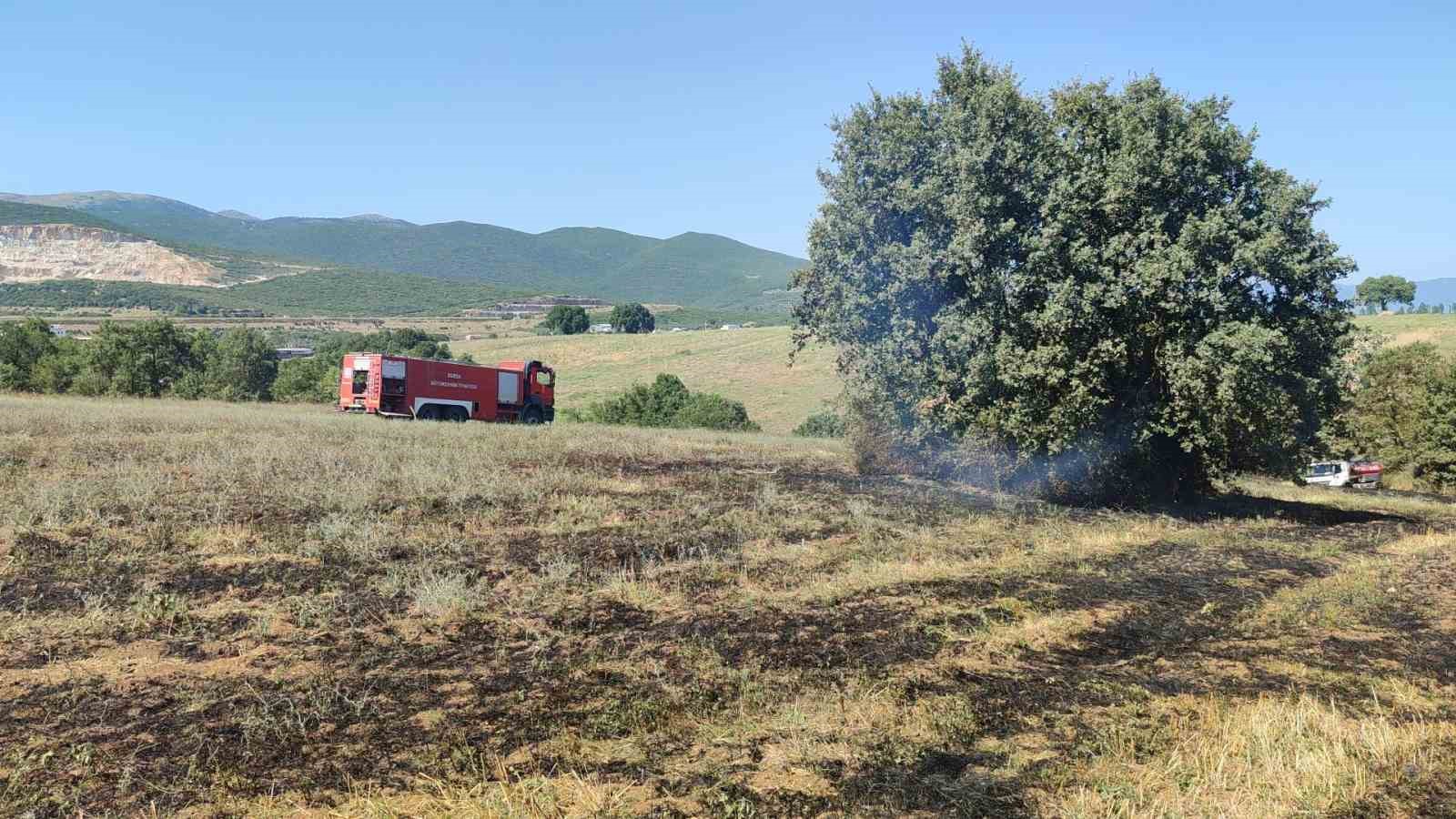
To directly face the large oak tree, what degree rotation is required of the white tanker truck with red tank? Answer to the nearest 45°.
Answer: approximately 45° to its left

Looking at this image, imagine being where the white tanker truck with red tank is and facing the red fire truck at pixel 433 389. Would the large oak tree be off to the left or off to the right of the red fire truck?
left

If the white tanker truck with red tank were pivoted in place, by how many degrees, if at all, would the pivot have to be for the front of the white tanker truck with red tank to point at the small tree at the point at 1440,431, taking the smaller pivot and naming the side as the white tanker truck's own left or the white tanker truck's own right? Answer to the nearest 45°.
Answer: approximately 135° to the white tanker truck's own left

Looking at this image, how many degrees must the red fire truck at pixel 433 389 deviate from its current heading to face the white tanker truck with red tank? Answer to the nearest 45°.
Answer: approximately 45° to its right

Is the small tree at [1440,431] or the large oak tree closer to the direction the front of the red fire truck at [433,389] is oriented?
the small tree

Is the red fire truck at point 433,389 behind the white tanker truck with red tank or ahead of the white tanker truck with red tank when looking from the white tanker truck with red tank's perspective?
ahead

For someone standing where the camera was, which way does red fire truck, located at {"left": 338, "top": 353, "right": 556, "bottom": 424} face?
facing away from the viewer and to the right of the viewer

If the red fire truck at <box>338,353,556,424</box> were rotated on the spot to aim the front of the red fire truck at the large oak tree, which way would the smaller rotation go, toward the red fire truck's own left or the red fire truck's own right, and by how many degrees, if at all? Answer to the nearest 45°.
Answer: approximately 90° to the red fire truck's own right
